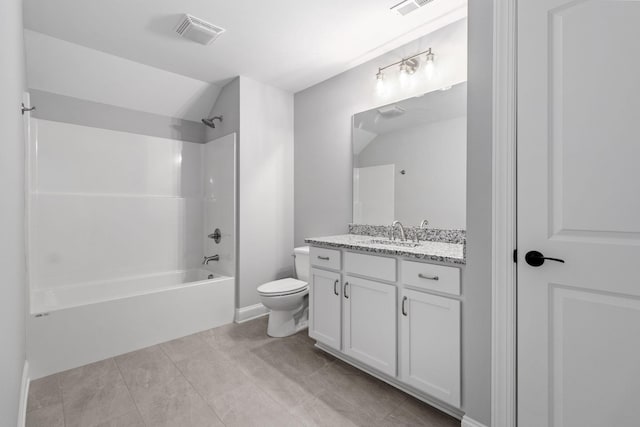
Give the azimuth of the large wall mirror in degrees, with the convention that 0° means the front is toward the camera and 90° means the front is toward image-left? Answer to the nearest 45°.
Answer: approximately 45°

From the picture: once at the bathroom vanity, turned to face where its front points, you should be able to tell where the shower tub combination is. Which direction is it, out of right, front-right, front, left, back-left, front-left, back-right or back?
front-right

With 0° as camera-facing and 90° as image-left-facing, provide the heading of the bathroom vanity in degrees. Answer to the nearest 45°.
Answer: approximately 45°

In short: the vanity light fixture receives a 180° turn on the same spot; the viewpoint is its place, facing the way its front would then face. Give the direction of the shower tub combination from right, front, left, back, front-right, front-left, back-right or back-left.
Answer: back-left

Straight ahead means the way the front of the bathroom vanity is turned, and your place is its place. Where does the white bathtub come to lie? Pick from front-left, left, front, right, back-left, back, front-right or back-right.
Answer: front-right

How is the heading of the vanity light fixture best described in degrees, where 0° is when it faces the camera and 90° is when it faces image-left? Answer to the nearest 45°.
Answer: approximately 45°

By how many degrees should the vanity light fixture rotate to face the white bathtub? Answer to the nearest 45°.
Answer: approximately 45° to its right

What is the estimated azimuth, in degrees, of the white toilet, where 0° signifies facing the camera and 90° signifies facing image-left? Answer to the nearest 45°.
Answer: approximately 45°

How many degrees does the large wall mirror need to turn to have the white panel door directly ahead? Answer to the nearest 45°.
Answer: approximately 90° to its left
